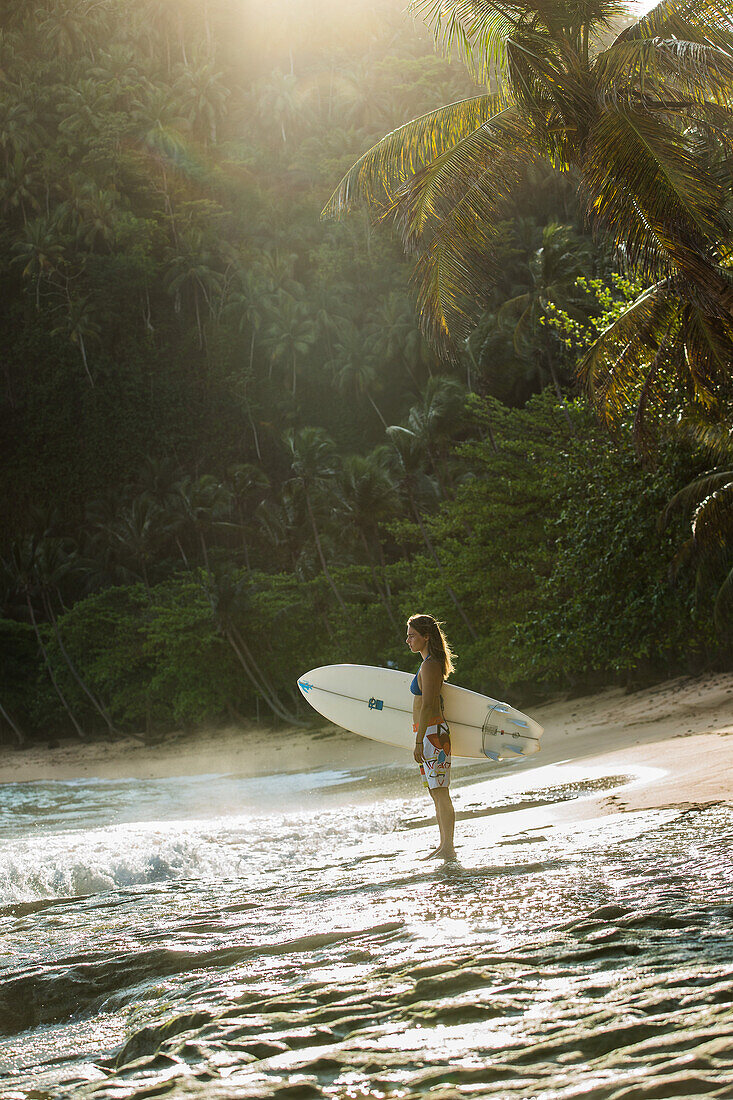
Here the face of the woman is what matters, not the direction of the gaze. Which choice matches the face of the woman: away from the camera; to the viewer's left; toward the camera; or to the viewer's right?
to the viewer's left

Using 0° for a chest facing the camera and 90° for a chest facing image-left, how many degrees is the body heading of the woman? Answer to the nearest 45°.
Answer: approximately 90°

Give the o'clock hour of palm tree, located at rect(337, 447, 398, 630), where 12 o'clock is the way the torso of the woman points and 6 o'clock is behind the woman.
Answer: The palm tree is roughly at 3 o'clock from the woman.

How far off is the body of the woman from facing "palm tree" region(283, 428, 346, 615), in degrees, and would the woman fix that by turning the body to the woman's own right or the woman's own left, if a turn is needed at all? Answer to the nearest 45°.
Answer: approximately 90° to the woman's own right

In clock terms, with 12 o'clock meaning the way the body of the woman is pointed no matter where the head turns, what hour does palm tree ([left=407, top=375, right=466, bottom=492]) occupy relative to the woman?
The palm tree is roughly at 3 o'clock from the woman.

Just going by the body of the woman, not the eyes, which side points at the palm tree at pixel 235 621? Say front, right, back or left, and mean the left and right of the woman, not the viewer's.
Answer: right

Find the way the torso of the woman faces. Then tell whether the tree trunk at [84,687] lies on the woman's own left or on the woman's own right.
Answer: on the woman's own right

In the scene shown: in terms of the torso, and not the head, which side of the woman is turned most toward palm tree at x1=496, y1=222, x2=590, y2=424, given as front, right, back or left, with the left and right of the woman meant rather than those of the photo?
right
